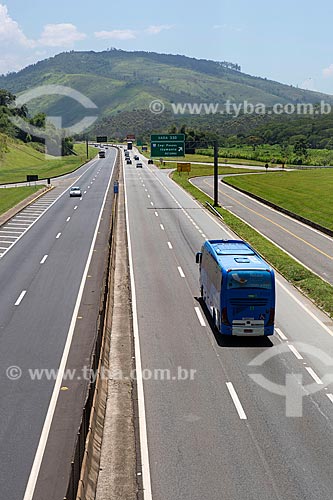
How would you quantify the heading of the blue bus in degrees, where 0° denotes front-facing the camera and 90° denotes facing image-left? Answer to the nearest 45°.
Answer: approximately 180°
